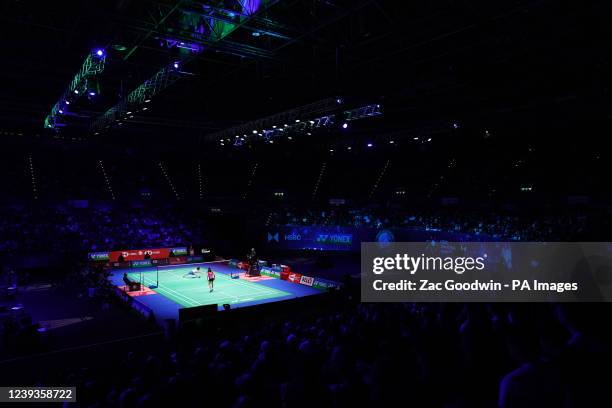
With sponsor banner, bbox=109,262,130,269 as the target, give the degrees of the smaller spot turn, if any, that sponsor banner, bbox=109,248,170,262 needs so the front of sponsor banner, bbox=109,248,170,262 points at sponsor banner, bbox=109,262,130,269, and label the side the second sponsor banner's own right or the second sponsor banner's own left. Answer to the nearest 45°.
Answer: approximately 45° to the second sponsor banner's own right

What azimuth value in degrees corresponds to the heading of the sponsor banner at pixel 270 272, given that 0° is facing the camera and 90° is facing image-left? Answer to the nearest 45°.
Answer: approximately 45°

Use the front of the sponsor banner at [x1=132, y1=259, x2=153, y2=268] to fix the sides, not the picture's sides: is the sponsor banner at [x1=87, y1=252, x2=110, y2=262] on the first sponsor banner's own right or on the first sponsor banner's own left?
on the first sponsor banner's own right

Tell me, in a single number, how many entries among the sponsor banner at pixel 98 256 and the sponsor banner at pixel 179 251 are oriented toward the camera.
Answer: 2

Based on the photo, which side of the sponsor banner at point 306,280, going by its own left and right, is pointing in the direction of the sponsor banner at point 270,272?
right
